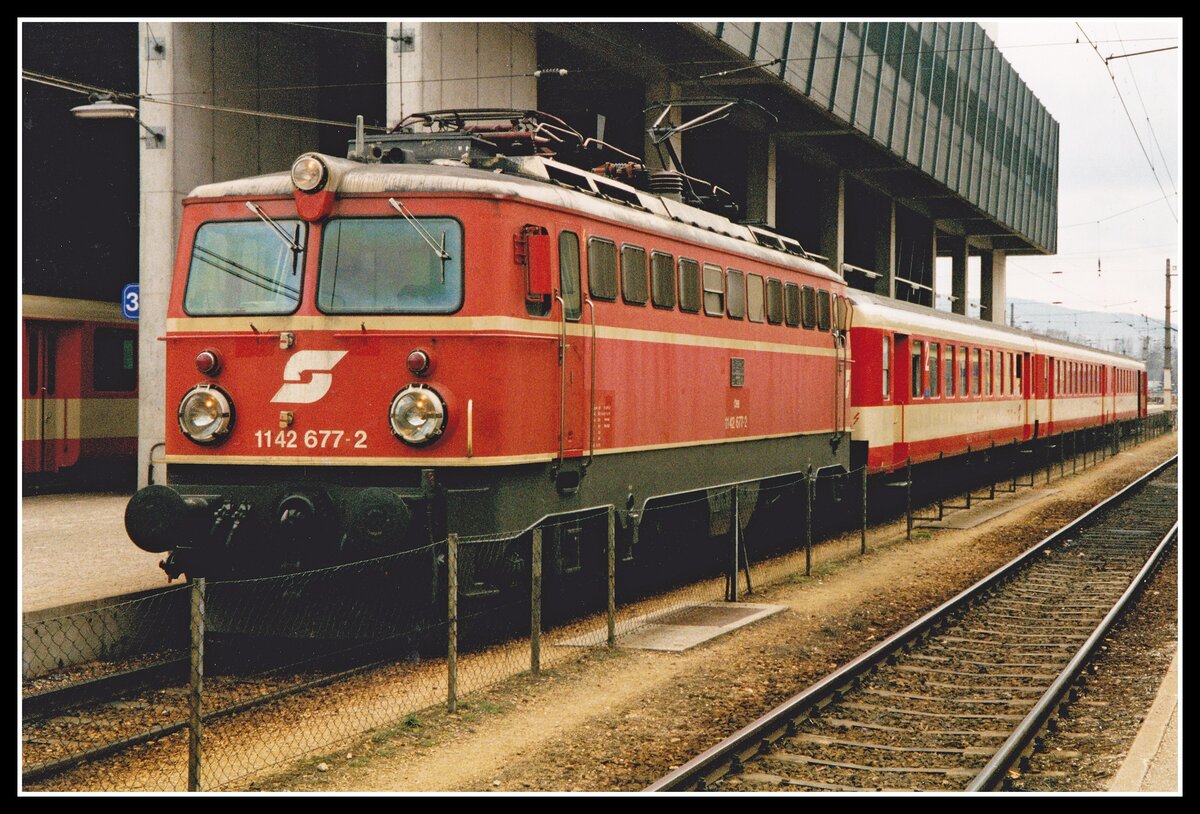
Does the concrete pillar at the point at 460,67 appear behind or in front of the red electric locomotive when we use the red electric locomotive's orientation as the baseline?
behind

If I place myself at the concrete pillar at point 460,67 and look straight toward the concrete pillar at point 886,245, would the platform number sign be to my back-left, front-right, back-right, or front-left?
back-left

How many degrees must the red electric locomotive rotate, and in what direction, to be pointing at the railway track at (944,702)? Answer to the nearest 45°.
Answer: approximately 45° to its left

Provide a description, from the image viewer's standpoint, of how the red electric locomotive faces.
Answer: facing the viewer and to the left of the viewer

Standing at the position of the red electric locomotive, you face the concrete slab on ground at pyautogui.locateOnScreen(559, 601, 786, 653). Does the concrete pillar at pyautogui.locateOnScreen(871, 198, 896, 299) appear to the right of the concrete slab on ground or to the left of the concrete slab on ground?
left

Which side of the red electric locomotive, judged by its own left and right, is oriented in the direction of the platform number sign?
right

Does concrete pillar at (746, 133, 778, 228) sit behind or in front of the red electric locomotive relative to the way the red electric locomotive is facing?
behind
